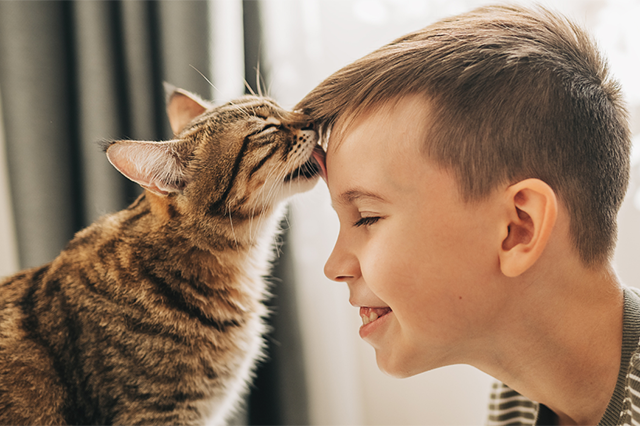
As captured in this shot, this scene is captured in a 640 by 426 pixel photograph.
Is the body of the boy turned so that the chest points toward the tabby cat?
yes

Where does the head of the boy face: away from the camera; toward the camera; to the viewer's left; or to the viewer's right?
to the viewer's left

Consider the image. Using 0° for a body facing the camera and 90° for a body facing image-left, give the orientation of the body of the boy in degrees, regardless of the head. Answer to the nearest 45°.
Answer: approximately 90°

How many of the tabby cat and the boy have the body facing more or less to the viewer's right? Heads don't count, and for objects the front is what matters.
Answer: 1

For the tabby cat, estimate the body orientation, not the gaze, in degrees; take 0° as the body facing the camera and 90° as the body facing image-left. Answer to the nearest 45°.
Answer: approximately 270°

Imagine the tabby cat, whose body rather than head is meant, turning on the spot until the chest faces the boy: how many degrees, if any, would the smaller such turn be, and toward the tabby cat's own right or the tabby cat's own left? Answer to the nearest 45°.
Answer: approximately 45° to the tabby cat's own right
